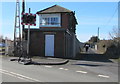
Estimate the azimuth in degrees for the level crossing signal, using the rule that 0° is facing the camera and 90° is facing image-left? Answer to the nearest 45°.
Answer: approximately 0°
